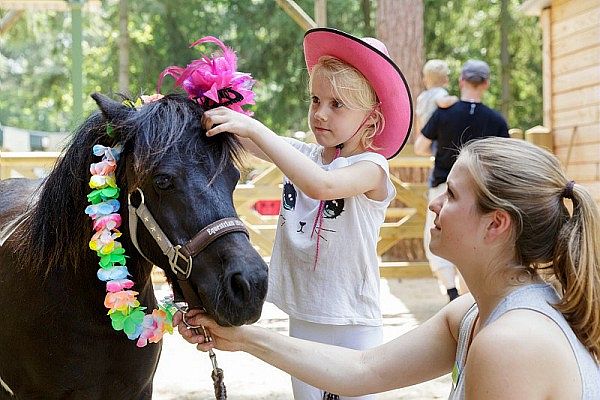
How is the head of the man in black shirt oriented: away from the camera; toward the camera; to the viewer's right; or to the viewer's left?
away from the camera

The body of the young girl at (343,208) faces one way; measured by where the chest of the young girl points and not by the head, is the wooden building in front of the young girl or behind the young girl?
behind

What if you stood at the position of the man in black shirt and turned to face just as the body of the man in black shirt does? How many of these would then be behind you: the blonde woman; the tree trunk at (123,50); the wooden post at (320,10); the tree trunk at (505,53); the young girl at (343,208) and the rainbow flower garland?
3

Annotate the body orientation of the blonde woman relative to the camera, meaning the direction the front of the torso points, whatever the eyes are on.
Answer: to the viewer's left

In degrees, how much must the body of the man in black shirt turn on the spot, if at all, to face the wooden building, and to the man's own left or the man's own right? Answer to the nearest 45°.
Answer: approximately 45° to the man's own right

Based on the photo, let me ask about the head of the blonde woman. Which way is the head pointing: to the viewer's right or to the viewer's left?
to the viewer's left

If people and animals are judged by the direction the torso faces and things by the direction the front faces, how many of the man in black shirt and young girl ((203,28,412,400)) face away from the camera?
1

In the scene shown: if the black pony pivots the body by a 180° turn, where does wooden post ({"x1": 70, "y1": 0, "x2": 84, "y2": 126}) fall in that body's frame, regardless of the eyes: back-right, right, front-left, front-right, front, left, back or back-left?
front-right

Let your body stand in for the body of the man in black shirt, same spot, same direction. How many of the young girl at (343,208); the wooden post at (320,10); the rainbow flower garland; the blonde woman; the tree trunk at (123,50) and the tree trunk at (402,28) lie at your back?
3

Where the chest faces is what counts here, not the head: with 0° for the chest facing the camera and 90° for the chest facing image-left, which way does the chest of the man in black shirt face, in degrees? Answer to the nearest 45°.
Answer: approximately 180°

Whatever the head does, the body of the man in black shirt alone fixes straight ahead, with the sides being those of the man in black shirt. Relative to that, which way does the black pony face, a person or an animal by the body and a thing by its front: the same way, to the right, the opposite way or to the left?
to the right
